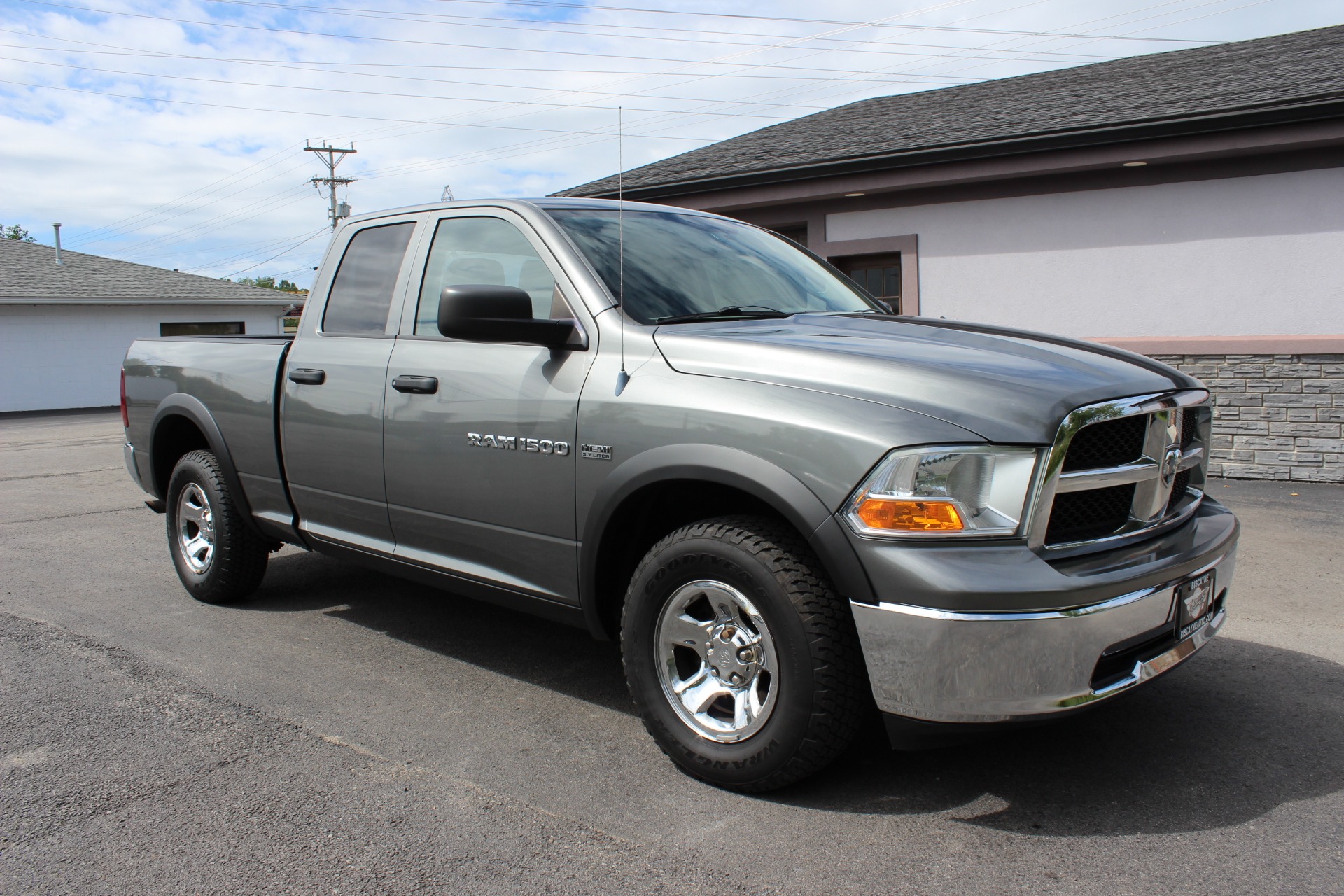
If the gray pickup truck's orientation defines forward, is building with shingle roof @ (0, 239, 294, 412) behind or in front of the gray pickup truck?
behind

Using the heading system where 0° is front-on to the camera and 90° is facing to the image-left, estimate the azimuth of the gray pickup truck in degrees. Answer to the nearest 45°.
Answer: approximately 315°

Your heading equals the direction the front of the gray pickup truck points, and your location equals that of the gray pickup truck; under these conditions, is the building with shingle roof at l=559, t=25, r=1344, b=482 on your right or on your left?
on your left
